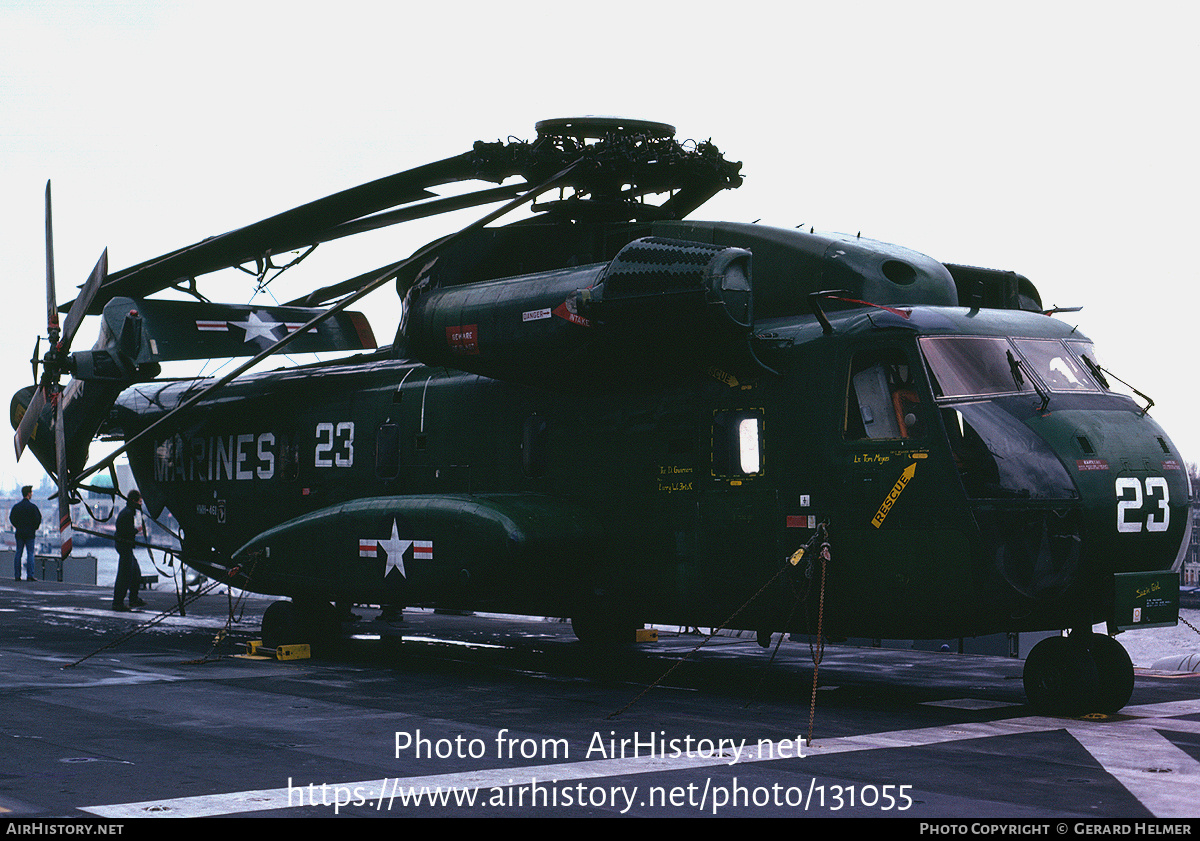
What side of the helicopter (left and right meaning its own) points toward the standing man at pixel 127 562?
back

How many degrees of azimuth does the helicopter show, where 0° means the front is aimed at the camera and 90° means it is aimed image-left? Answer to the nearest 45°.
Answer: approximately 315°

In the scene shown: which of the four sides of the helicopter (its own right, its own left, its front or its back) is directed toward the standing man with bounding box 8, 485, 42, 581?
back
